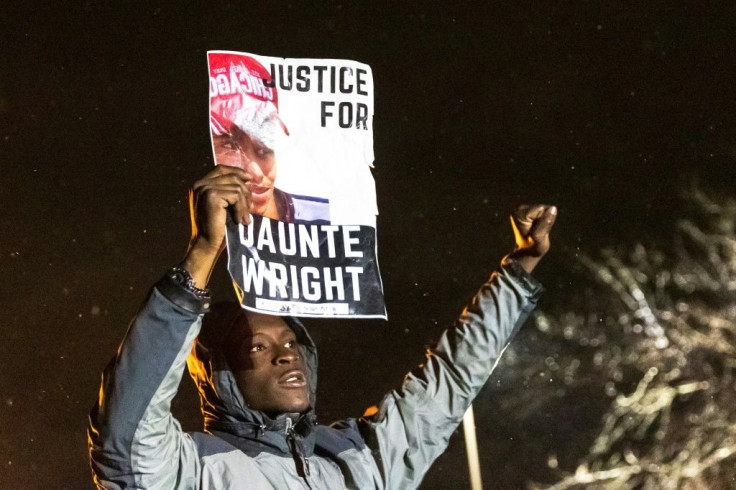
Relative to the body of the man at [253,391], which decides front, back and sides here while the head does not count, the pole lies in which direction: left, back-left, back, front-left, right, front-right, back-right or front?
left

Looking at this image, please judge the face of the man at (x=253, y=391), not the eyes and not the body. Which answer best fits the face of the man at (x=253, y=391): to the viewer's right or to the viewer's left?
to the viewer's right

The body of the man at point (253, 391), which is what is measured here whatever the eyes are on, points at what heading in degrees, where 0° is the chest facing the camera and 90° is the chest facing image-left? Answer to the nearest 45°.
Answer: approximately 315°
